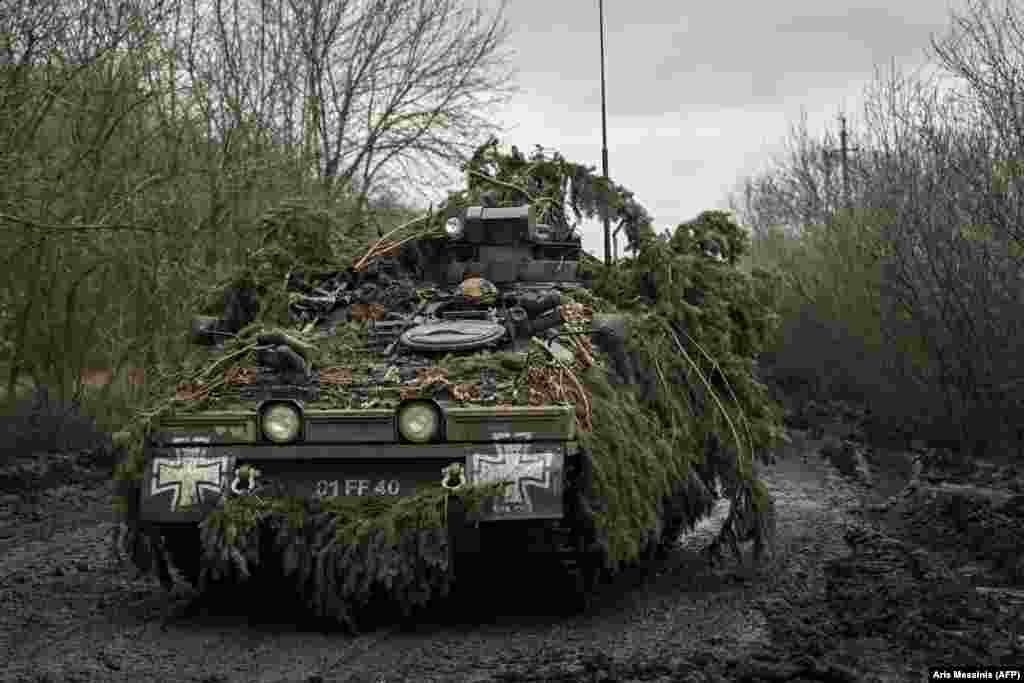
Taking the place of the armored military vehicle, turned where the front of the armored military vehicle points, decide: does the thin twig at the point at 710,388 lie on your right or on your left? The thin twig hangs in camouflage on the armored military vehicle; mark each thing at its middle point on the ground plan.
on your left

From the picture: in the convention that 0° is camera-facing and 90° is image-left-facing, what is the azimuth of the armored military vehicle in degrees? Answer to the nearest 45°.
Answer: approximately 0°
